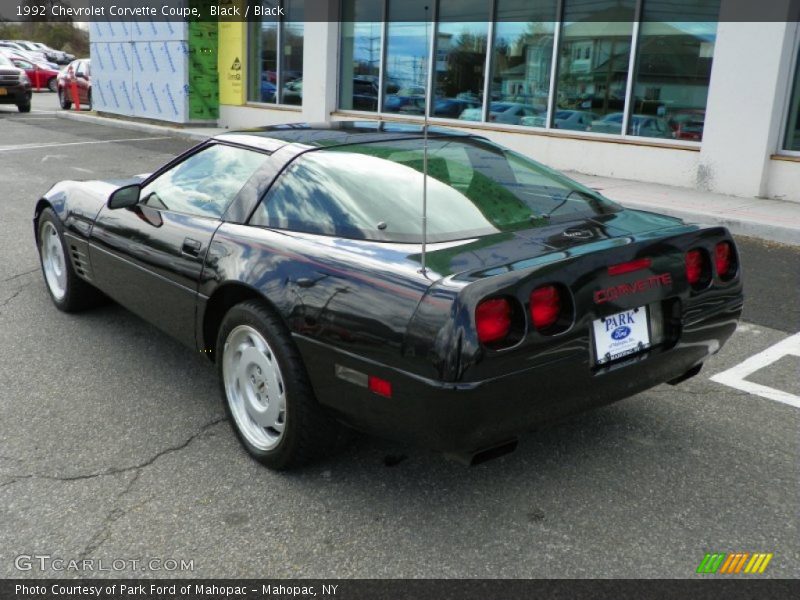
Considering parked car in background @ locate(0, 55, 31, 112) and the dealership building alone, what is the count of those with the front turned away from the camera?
0

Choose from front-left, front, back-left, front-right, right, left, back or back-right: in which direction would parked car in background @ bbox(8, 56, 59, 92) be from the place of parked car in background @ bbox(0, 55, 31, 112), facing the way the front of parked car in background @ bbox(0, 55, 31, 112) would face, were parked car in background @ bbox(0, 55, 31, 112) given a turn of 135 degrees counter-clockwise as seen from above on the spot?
front

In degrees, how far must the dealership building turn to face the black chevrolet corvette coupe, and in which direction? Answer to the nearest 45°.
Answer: approximately 45° to its left

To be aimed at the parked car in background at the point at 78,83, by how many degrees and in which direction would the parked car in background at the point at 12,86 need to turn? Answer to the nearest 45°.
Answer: approximately 90° to its left

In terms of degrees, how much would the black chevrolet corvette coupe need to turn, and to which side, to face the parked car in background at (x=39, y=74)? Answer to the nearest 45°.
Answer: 0° — it already faces it

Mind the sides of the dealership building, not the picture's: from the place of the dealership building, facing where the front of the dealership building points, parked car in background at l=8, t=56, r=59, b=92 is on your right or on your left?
on your right

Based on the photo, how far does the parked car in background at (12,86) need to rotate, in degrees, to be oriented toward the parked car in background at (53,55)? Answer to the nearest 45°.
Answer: approximately 135° to its left

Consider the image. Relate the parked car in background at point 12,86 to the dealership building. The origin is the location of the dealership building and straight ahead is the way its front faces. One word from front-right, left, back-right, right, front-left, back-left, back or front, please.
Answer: right

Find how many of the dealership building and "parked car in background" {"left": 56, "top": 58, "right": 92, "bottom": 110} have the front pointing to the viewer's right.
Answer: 0

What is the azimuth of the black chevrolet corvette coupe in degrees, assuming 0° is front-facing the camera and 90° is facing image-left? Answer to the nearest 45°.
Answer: approximately 135°

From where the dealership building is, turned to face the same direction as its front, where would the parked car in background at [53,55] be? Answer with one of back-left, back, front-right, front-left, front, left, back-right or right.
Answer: right

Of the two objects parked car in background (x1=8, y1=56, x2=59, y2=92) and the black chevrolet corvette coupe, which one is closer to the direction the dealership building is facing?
the black chevrolet corvette coupe

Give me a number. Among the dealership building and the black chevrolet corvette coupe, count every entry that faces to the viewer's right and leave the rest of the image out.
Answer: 0
